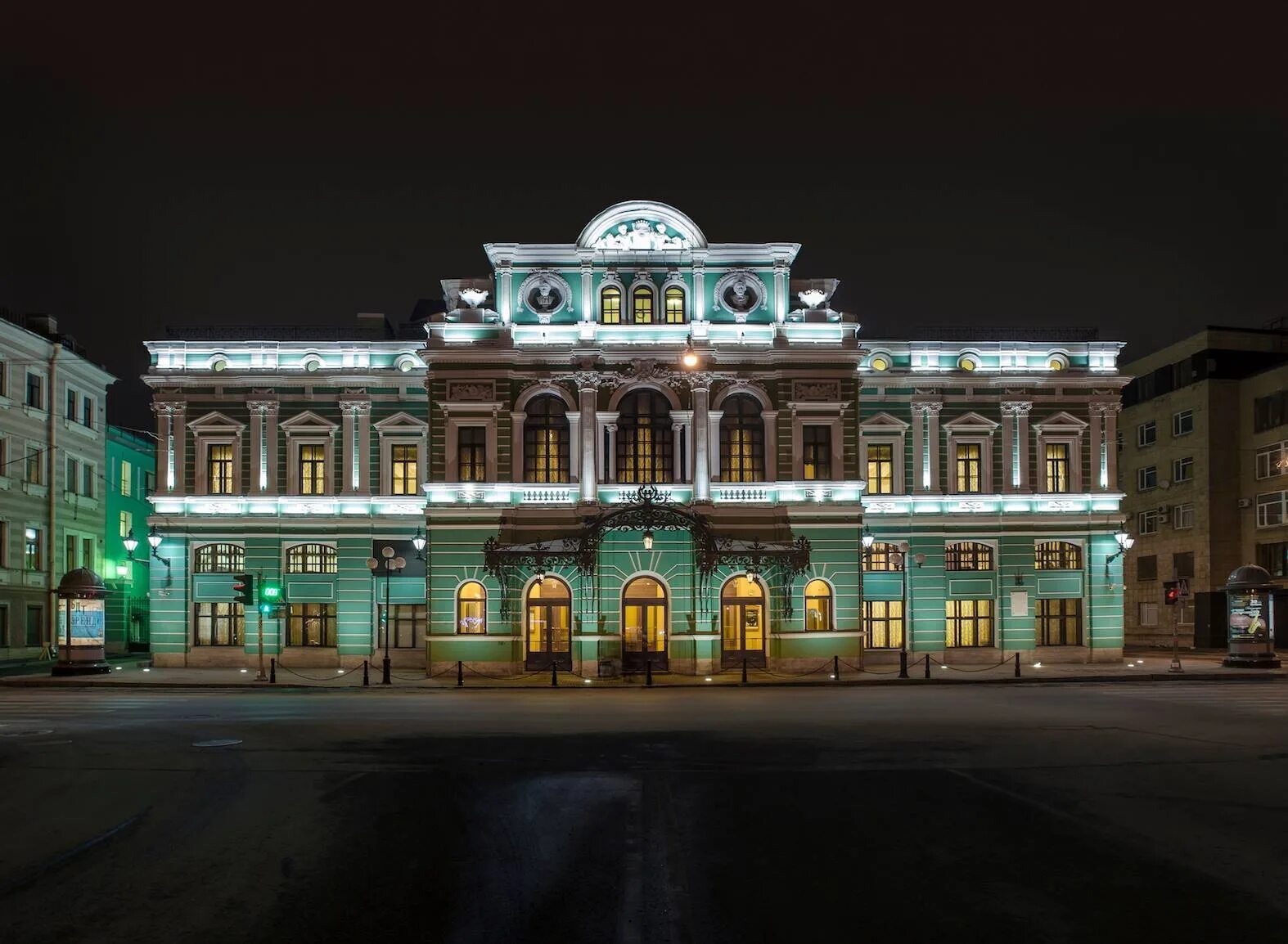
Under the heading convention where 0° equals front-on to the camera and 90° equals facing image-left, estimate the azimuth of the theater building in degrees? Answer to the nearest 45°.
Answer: approximately 0°
